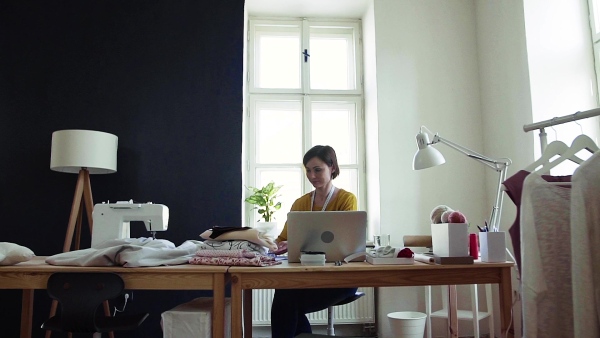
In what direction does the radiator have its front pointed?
toward the camera

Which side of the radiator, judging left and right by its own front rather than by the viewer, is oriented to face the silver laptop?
front

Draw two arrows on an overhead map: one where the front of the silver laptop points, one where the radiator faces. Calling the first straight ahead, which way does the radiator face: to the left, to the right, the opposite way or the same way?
the opposite way

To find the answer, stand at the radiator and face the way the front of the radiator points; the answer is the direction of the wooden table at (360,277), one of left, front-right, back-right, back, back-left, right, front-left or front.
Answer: front

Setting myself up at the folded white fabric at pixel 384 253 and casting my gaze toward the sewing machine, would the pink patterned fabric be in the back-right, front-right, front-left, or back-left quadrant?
front-left

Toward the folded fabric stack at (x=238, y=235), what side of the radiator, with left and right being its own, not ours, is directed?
front

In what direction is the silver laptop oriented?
away from the camera

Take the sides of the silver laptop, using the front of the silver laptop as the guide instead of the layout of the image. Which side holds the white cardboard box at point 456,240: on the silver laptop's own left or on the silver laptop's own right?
on the silver laptop's own right

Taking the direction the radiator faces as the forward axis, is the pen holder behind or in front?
in front
